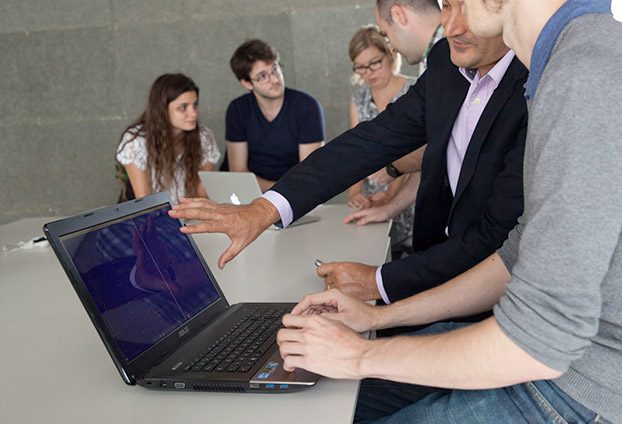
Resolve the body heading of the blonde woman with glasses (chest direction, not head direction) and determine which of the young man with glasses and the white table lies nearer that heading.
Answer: the white table

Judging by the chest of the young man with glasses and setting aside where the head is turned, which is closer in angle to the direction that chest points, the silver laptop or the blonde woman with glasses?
the silver laptop

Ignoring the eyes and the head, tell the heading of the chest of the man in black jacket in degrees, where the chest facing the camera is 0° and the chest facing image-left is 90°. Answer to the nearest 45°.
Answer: approximately 45°

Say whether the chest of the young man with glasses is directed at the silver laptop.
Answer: yes

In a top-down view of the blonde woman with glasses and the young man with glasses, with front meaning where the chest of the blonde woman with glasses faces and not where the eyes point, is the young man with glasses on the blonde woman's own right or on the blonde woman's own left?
on the blonde woman's own right

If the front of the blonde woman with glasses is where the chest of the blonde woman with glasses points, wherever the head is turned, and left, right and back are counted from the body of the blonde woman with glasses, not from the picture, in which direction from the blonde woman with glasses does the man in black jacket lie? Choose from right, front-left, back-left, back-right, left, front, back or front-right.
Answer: front-left

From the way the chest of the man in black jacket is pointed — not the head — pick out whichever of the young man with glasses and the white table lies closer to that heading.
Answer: the white table

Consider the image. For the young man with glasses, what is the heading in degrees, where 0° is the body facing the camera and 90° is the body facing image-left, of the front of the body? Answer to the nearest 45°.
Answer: approximately 0°

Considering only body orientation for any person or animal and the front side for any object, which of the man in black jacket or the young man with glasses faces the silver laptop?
the young man with glasses

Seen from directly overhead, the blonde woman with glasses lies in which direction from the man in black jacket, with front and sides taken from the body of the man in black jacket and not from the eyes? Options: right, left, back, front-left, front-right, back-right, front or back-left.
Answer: back-right

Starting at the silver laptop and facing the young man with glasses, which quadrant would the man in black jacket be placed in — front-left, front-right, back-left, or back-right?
back-right
